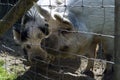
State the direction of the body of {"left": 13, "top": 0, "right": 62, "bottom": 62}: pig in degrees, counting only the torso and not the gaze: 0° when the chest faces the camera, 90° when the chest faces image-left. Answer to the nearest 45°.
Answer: approximately 0°

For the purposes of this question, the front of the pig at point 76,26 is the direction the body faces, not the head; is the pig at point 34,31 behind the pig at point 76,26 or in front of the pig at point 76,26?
in front

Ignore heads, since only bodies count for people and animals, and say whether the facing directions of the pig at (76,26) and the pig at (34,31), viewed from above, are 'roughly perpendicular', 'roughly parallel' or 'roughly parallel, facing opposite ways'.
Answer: roughly perpendicular

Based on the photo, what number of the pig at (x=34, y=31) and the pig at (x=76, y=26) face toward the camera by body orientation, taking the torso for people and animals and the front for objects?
1

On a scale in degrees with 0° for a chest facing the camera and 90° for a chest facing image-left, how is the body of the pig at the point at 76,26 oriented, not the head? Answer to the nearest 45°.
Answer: approximately 90°

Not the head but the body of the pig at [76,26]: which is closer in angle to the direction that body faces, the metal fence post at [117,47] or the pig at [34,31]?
the pig

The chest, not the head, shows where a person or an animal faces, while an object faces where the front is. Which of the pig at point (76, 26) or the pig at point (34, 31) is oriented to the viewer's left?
the pig at point (76, 26)

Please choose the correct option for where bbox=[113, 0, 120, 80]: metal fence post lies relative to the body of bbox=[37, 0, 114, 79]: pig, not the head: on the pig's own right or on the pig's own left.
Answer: on the pig's own left

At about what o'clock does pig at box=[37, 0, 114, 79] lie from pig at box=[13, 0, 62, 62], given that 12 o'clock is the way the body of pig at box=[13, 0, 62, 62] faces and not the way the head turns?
pig at box=[37, 0, 114, 79] is roughly at 10 o'clock from pig at box=[13, 0, 62, 62].
